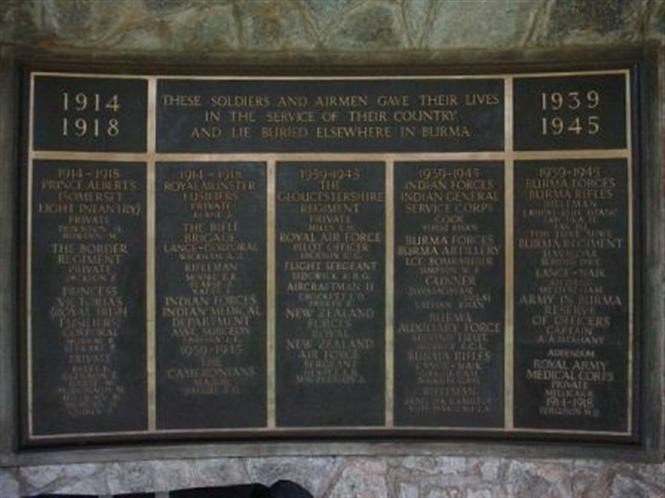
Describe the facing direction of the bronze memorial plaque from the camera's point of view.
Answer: facing the viewer
